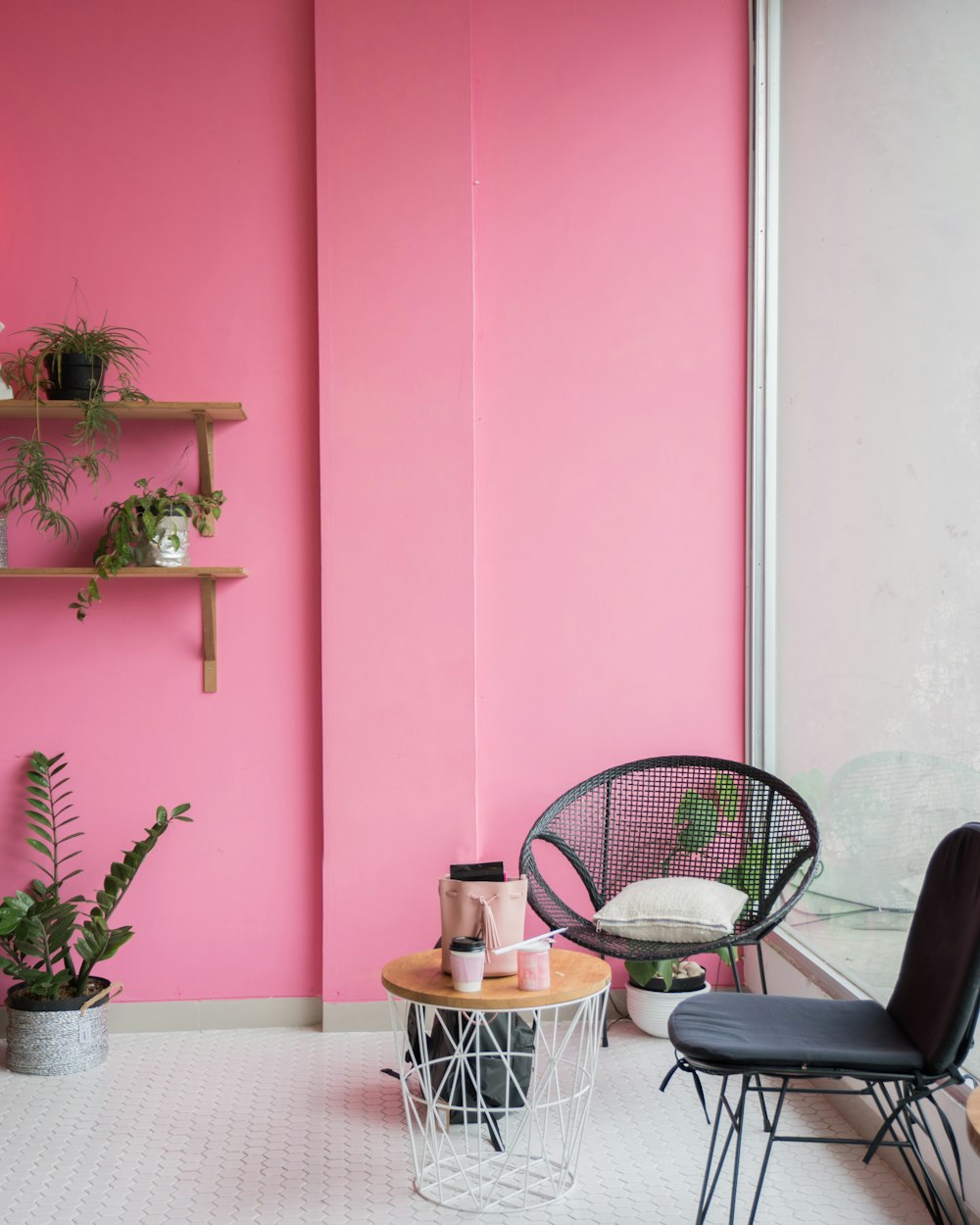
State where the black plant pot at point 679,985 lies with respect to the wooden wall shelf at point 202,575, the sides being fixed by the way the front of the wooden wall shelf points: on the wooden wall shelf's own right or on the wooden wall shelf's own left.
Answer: on the wooden wall shelf's own left

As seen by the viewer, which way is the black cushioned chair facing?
to the viewer's left

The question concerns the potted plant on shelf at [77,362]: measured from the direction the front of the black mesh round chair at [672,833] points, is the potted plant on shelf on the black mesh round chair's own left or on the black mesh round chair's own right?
on the black mesh round chair's own right

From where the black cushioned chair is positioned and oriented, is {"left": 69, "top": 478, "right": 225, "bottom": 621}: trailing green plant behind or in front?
in front

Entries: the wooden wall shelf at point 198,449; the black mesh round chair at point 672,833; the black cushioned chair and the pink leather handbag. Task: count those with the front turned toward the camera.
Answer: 3

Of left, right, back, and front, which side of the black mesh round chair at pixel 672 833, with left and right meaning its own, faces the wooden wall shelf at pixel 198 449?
right

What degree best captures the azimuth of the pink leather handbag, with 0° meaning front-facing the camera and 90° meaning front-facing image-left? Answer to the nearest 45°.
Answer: approximately 0°

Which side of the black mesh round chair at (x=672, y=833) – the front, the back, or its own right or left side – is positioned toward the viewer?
front

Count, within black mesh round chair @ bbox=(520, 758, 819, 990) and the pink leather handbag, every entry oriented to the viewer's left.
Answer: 0

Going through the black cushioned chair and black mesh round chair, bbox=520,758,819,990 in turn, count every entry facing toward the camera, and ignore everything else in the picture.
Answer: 1

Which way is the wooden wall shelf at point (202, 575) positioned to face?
toward the camera
